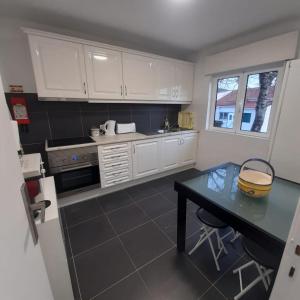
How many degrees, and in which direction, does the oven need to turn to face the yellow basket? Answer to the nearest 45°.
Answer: approximately 45° to its left

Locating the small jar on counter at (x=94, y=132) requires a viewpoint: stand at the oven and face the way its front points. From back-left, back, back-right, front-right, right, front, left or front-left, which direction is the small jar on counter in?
back-left

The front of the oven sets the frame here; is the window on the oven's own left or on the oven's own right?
on the oven's own left

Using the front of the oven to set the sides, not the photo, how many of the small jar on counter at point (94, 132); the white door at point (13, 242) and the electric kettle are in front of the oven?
1

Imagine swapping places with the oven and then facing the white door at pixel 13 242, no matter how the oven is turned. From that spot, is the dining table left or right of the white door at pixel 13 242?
left

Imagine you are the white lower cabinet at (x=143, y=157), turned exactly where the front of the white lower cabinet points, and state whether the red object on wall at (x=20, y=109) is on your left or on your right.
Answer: on your right

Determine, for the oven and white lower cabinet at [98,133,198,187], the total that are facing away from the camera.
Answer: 0

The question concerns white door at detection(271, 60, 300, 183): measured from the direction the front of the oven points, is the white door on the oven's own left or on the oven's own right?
on the oven's own left
